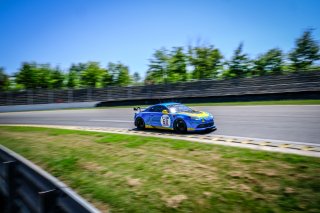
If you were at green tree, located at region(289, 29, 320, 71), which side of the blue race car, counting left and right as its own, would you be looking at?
left

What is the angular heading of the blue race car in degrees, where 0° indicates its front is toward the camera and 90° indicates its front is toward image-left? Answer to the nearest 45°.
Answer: approximately 315°

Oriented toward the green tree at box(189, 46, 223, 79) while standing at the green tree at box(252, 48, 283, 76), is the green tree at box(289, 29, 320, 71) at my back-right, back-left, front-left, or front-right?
back-left

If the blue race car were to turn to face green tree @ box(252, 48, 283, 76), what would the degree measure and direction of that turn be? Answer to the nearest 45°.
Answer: approximately 90° to its left

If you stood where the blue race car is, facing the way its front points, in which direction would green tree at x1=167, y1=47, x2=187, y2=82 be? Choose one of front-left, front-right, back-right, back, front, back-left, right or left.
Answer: back-left

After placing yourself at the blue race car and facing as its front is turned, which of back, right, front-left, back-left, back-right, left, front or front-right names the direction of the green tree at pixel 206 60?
back-left

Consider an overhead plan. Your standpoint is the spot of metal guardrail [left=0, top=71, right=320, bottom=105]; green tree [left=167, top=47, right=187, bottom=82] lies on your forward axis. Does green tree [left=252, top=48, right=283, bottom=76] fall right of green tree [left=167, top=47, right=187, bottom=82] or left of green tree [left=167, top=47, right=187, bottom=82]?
right
